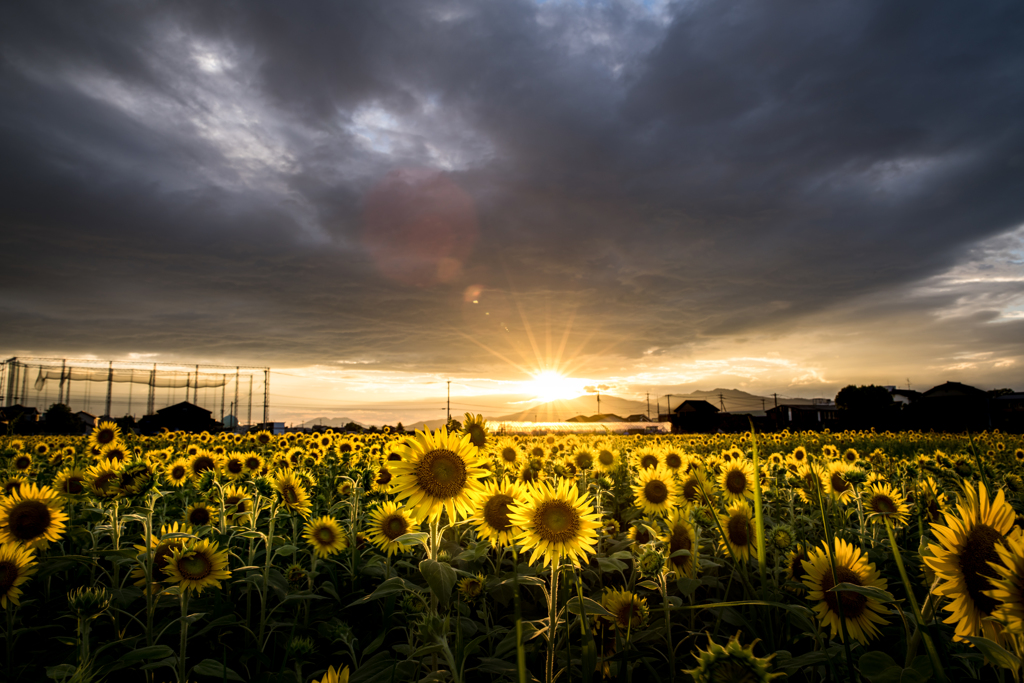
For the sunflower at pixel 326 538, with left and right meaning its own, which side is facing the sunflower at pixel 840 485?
left

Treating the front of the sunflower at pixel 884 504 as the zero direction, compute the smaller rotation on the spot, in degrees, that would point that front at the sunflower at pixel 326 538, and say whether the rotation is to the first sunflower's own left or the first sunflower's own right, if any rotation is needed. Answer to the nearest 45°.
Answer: approximately 45° to the first sunflower's own right

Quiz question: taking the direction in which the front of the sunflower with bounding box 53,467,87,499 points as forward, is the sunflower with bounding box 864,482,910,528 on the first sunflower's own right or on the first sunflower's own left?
on the first sunflower's own left

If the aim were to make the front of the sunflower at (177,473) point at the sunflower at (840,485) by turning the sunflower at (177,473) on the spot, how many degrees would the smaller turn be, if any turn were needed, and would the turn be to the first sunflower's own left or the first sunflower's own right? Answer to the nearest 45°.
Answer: approximately 45° to the first sunflower's own left

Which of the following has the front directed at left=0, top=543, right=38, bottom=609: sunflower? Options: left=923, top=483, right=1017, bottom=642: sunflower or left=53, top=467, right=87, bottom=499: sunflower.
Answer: left=53, top=467, right=87, bottom=499: sunflower

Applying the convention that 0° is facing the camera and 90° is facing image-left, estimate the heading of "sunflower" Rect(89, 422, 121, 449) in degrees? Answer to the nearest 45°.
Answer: approximately 0°

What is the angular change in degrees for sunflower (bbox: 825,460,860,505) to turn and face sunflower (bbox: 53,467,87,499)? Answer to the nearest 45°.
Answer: approximately 45° to its right

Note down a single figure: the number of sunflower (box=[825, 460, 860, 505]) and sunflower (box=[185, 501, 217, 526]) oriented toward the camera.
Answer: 2
